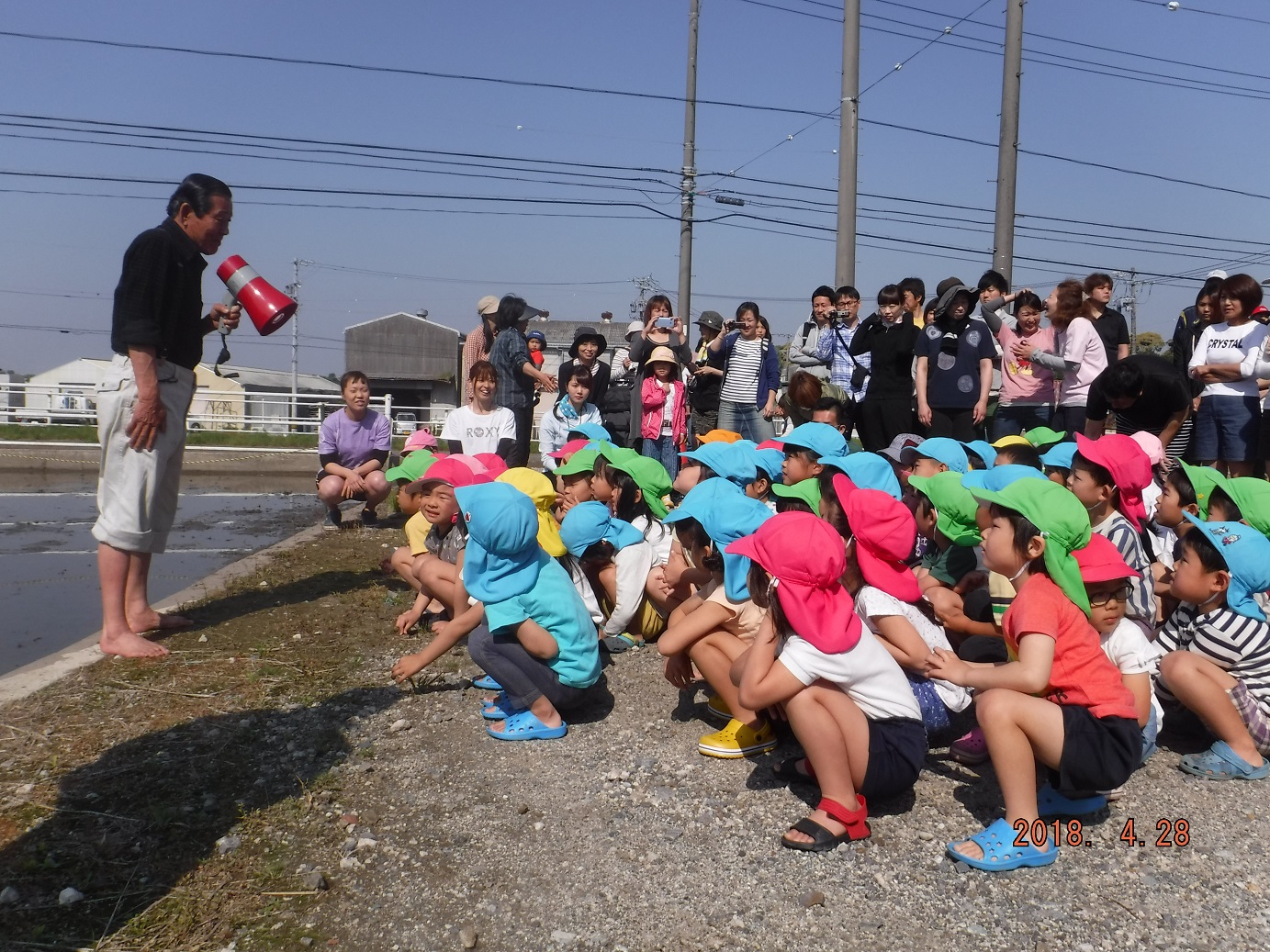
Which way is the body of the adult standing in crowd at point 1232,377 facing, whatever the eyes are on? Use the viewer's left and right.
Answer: facing the viewer and to the left of the viewer

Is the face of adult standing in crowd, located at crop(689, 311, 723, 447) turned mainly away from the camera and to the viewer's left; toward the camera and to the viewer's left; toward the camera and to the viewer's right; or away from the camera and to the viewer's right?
toward the camera and to the viewer's left

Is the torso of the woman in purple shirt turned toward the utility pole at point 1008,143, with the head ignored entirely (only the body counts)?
no

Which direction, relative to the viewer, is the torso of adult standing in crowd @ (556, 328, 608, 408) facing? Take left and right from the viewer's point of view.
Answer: facing the viewer

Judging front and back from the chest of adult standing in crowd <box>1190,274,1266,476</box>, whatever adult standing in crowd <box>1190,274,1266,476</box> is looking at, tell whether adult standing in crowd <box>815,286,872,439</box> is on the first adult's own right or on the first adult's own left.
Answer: on the first adult's own right

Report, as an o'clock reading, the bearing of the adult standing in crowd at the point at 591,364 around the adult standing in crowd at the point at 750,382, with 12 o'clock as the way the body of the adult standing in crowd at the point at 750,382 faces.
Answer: the adult standing in crowd at the point at 591,364 is roughly at 3 o'clock from the adult standing in crowd at the point at 750,382.

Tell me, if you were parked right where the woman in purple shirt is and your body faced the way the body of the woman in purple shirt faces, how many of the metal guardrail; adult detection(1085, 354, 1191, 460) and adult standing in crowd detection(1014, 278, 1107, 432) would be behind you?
1

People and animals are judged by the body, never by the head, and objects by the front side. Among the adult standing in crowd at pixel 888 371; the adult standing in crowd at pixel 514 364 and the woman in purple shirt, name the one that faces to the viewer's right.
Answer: the adult standing in crowd at pixel 514 364

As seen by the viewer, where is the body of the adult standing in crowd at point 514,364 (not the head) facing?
to the viewer's right

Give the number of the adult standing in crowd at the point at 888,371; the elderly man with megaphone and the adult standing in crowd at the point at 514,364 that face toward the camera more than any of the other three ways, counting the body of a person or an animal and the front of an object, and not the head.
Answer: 1

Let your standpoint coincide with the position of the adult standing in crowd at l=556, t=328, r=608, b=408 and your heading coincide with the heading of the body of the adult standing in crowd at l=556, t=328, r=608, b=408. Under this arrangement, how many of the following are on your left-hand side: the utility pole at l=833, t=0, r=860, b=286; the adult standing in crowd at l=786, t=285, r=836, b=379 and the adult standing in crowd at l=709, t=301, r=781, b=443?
3

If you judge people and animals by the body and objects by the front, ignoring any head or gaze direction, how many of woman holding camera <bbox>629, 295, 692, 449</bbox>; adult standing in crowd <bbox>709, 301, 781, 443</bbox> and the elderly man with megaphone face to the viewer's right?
1

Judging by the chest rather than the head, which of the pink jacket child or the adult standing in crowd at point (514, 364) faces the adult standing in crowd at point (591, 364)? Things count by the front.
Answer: the adult standing in crowd at point (514, 364)

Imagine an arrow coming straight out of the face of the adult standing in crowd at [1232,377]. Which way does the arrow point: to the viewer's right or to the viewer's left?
to the viewer's left

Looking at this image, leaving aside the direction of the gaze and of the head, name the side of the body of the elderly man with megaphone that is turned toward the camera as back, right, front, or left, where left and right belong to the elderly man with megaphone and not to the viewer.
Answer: right

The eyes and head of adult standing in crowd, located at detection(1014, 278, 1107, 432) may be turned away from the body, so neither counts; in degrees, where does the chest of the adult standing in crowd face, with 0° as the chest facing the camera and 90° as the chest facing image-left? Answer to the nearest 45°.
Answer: approximately 90°

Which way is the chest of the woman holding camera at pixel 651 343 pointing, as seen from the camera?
toward the camera

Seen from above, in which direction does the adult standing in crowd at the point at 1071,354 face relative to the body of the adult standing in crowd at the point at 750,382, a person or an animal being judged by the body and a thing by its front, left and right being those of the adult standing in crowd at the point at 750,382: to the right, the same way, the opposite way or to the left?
to the right

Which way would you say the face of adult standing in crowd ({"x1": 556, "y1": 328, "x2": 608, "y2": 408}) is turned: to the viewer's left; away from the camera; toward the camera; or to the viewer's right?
toward the camera

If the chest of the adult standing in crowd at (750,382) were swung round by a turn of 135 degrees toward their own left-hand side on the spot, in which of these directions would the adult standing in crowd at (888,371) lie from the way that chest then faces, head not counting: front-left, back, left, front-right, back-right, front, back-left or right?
right
